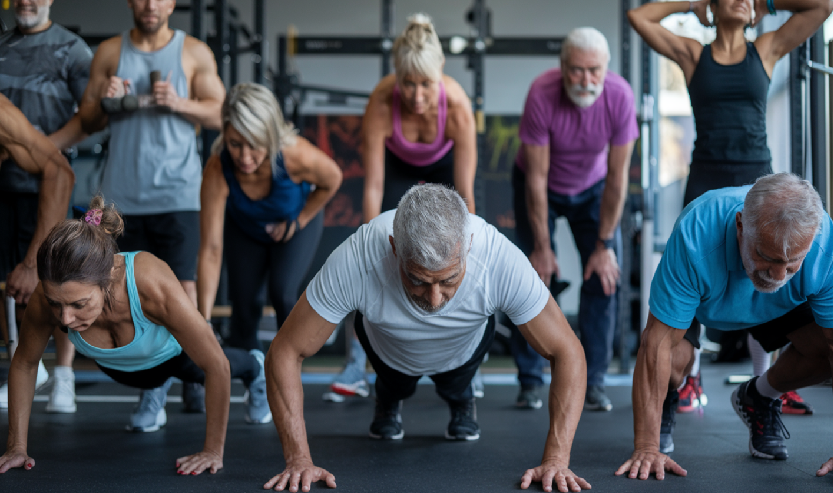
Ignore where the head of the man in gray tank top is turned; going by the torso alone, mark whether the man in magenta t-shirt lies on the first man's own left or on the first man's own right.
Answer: on the first man's own left

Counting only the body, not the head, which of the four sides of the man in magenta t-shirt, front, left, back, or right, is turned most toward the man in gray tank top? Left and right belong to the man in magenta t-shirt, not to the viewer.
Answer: right

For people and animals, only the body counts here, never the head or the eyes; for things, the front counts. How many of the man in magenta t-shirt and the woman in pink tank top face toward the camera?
2

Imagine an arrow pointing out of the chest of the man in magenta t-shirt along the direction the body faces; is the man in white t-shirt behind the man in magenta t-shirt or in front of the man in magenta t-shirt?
in front

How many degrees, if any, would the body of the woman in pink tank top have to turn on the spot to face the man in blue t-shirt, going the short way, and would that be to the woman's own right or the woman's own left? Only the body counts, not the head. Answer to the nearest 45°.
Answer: approximately 45° to the woman's own left

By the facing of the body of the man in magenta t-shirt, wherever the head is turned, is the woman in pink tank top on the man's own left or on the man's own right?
on the man's own right

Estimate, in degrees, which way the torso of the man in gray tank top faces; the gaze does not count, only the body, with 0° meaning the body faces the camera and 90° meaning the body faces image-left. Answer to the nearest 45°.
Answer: approximately 0°

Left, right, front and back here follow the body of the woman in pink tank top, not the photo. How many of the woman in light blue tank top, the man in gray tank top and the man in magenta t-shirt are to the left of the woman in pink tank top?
1

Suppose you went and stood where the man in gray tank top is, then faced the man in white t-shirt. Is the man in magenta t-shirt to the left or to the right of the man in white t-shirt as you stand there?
left

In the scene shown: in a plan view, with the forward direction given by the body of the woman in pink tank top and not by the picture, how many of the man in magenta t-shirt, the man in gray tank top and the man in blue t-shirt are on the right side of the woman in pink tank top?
1

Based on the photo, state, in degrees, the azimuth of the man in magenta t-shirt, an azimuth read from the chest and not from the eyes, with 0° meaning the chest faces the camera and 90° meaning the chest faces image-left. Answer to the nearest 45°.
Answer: approximately 0°

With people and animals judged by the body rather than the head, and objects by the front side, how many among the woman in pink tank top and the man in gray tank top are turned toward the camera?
2
